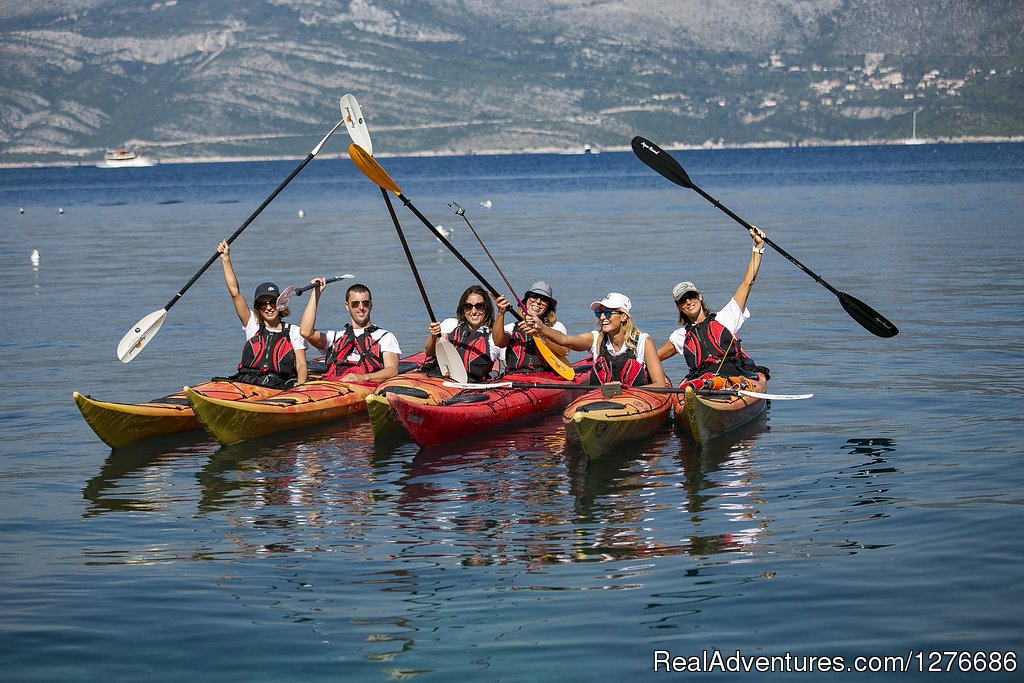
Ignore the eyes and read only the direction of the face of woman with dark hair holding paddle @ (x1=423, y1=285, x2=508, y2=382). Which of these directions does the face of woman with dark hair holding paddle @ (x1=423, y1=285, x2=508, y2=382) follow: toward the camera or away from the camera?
toward the camera

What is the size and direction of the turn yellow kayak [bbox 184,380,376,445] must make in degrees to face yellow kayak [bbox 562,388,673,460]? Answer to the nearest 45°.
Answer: approximately 90° to its left

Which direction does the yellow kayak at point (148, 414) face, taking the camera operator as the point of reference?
facing the viewer and to the left of the viewer

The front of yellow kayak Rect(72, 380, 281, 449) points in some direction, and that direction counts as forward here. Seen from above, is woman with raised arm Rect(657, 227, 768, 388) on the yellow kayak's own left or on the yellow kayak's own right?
on the yellow kayak's own left

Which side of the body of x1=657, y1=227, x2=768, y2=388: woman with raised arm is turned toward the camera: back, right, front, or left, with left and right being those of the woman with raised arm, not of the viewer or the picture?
front

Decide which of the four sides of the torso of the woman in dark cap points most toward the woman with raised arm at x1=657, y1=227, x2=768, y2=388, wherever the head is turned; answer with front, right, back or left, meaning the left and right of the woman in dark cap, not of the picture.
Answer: left

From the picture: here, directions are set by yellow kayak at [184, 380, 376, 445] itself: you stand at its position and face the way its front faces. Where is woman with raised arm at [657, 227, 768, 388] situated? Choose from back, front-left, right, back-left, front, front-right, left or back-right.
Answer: back-left

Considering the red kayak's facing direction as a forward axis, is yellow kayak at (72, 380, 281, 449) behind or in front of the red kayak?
in front

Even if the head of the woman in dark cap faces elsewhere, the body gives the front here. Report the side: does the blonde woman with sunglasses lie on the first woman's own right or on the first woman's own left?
on the first woman's own left

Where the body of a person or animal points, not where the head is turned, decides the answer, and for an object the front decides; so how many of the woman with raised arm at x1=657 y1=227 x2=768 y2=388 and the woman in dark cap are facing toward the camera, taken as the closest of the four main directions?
2

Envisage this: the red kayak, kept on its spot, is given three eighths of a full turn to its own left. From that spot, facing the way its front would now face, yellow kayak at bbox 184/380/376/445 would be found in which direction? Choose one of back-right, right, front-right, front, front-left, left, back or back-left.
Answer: back

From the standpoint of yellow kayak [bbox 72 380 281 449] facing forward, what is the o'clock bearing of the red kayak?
The red kayak is roughly at 8 o'clock from the yellow kayak.

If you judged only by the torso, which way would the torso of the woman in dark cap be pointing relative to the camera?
toward the camera

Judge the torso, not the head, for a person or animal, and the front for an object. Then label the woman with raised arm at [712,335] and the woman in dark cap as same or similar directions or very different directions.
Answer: same or similar directions
